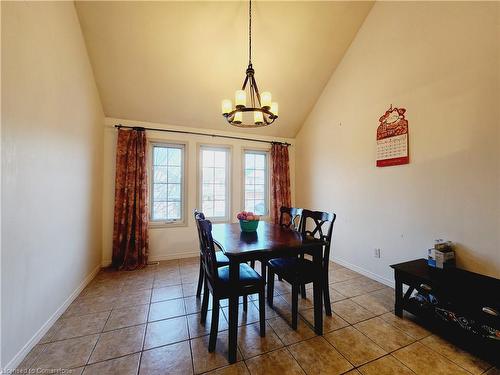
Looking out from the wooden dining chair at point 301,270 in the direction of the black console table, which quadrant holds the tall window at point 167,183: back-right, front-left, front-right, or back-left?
back-left

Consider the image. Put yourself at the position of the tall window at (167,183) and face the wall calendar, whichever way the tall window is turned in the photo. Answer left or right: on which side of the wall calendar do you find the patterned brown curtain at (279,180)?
left

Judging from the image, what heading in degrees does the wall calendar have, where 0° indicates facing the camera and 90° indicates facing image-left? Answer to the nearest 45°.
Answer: approximately 45°

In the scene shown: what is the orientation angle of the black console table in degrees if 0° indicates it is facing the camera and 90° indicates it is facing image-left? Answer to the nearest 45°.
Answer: approximately 45°

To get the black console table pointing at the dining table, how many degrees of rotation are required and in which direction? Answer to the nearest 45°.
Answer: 0° — it already faces it

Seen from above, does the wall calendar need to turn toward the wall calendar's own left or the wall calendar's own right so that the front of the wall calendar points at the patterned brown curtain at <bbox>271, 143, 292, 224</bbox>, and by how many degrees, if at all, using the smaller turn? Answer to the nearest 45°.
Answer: approximately 45° to the wall calendar's own right
